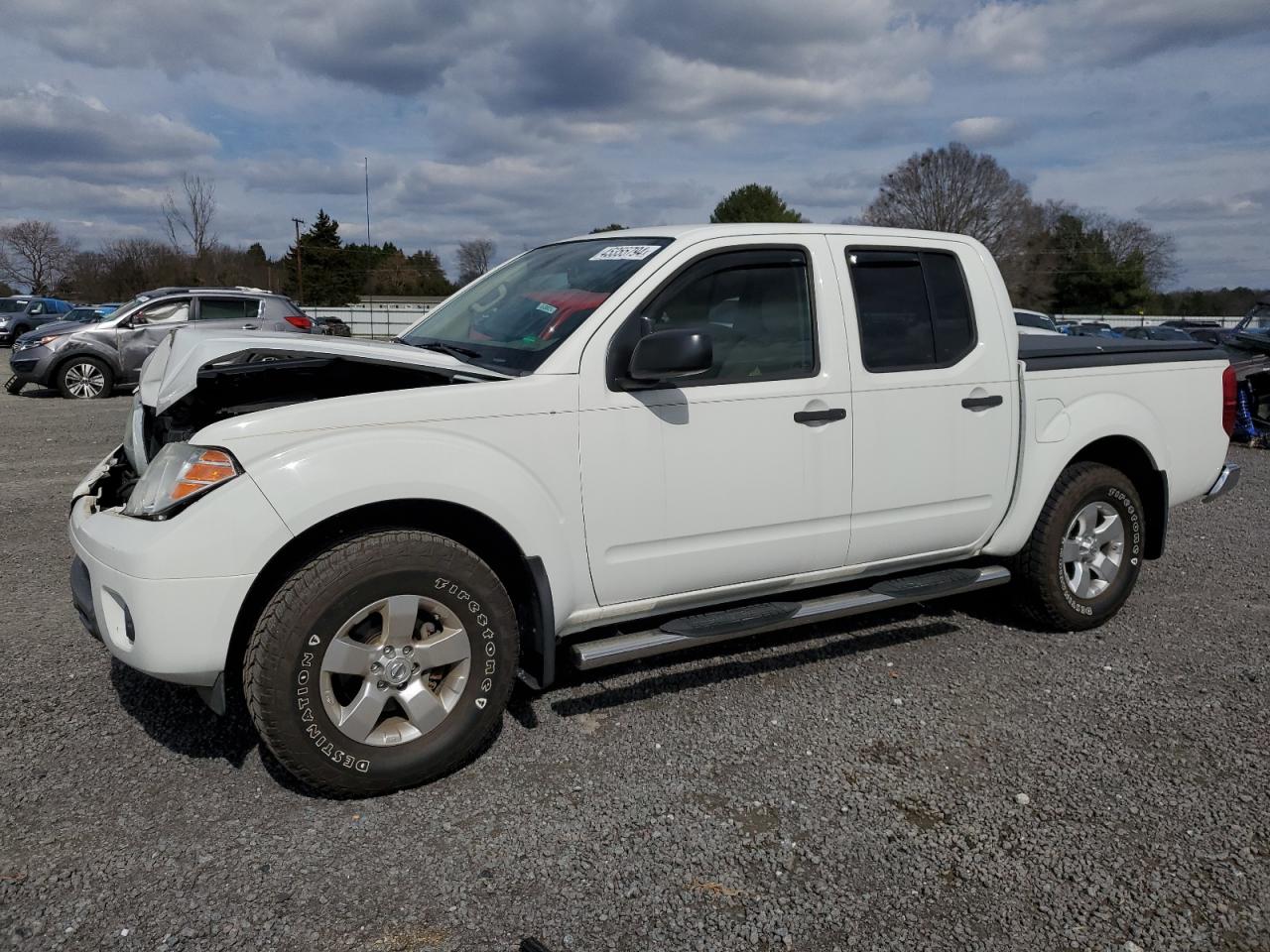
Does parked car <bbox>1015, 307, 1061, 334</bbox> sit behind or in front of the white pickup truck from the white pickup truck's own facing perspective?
behind

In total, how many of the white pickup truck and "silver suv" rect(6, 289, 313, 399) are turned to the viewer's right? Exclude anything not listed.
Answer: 0

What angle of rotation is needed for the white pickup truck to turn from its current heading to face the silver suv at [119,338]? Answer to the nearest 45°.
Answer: approximately 90° to its right

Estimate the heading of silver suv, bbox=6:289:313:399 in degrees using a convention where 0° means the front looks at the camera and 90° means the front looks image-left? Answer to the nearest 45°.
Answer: approximately 90°

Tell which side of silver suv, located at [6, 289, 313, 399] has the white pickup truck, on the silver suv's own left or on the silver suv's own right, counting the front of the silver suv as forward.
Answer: on the silver suv's own left

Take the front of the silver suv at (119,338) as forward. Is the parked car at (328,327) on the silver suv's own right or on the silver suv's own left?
on the silver suv's own right

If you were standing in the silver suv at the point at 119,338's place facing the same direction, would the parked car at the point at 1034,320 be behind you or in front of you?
behind

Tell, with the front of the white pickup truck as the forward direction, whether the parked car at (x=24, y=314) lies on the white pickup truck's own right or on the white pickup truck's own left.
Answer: on the white pickup truck's own right

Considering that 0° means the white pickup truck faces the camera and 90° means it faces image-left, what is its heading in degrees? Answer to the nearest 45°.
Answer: approximately 45°

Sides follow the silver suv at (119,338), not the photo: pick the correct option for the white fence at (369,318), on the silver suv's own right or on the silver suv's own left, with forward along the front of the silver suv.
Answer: on the silver suv's own right

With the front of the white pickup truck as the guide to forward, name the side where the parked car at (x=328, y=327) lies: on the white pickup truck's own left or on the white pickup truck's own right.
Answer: on the white pickup truck's own right

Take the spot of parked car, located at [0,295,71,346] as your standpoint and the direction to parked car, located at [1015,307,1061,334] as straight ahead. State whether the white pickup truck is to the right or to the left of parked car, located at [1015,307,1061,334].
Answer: right
